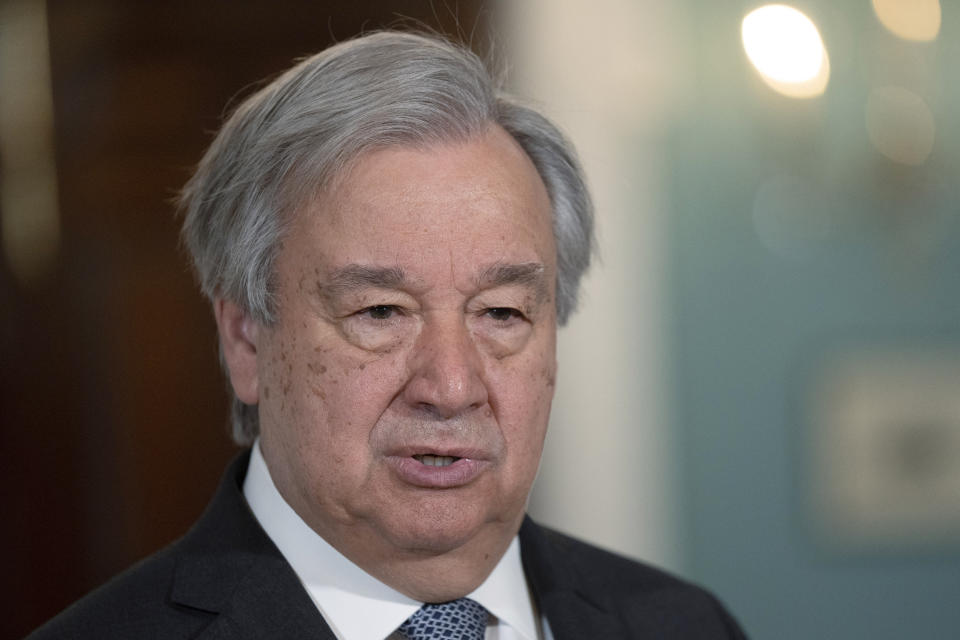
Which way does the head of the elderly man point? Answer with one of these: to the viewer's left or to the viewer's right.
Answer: to the viewer's right
